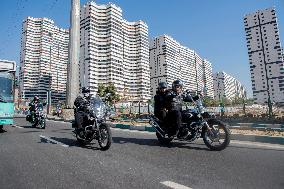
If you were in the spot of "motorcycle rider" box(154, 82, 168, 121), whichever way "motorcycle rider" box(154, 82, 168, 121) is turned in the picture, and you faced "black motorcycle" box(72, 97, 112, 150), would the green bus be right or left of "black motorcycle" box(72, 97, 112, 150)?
right

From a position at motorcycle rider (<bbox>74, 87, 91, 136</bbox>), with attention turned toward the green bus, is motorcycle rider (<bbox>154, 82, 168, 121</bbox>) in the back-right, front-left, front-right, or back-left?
back-right

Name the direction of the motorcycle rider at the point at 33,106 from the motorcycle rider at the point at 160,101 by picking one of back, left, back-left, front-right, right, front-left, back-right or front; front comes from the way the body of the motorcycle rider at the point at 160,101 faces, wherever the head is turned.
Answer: back

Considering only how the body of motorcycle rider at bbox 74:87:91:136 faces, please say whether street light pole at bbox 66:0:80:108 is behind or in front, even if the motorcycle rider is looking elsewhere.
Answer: behind

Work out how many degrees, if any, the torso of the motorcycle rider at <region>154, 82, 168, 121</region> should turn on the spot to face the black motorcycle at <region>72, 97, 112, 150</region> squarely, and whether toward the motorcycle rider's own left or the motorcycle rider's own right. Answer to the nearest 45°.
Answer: approximately 135° to the motorcycle rider's own right

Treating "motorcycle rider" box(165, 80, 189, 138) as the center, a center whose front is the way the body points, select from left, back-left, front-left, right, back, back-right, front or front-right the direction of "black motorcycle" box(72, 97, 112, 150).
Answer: back-right

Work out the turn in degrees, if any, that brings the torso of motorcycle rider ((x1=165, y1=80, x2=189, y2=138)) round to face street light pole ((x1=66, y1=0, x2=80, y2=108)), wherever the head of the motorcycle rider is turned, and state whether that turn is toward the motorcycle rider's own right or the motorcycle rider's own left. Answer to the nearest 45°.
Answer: approximately 180°
